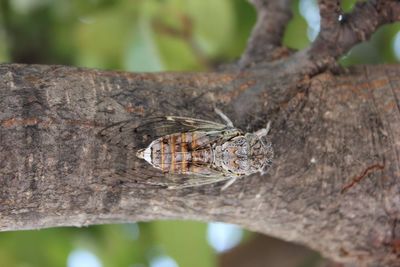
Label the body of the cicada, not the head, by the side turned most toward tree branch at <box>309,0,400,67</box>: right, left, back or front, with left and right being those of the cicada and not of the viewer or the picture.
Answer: front

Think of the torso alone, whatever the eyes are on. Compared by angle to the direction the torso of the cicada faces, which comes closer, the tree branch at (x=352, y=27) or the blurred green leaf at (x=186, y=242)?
the tree branch

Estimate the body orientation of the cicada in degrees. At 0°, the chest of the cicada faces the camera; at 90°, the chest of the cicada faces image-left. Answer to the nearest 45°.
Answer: approximately 270°

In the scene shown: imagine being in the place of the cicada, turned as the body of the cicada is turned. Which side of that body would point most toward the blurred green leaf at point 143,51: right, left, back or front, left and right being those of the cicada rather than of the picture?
left
